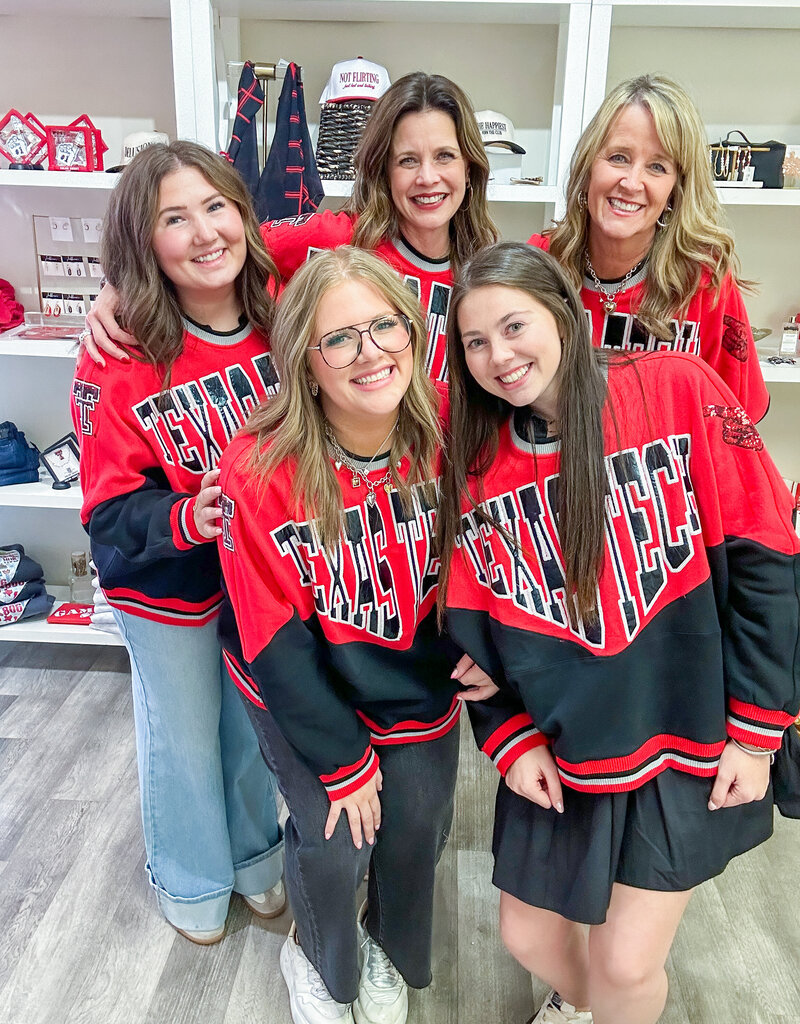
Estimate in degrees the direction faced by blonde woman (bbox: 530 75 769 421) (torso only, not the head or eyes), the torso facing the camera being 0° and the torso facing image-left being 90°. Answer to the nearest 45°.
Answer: approximately 45°

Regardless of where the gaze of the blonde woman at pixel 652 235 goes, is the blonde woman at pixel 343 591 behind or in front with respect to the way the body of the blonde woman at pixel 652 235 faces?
in front

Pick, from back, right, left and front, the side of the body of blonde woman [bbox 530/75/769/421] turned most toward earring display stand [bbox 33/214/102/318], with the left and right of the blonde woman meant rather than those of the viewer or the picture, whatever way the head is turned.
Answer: right

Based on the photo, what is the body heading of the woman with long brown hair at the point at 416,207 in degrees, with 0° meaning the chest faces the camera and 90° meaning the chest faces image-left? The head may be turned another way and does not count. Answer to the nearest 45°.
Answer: approximately 0°

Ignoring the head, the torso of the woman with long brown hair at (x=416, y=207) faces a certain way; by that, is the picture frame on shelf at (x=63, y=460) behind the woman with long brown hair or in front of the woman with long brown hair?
behind
